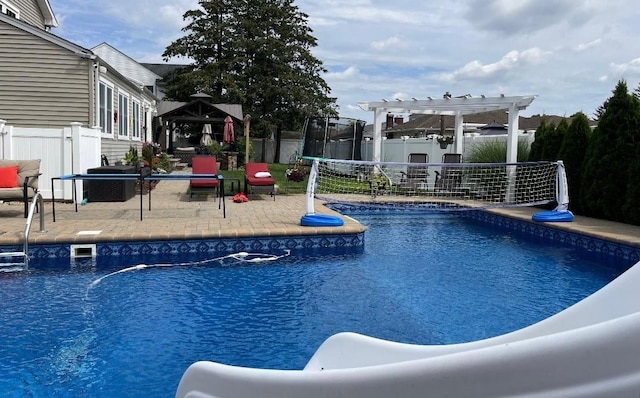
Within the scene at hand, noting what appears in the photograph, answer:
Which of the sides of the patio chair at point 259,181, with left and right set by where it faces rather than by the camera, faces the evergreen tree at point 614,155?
left

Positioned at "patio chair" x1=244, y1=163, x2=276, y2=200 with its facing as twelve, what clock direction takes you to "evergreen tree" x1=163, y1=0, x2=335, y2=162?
The evergreen tree is roughly at 6 o'clock from the patio chair.

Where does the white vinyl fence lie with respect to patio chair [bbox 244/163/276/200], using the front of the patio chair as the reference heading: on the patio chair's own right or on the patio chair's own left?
on the patio chair's own right

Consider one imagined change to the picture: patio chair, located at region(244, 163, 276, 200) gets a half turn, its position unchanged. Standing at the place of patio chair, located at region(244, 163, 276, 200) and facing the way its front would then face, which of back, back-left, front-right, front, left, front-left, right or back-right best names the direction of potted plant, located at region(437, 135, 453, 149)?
front-right

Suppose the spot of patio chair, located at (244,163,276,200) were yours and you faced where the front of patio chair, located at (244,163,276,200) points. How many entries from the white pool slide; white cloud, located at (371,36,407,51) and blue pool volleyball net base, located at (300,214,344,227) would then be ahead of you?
2

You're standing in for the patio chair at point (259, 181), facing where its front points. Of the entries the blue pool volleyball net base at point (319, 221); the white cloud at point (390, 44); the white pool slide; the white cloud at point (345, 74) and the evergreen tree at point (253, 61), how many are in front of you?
2

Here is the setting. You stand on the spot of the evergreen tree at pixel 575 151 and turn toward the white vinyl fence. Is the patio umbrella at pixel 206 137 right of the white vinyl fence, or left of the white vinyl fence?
right

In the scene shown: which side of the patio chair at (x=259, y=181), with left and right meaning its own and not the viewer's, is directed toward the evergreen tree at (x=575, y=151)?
left

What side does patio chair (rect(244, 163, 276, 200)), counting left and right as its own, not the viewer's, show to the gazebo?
back

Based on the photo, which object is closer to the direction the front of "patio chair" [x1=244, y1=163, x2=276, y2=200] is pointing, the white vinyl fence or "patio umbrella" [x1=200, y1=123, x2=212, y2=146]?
the white vinyl fence

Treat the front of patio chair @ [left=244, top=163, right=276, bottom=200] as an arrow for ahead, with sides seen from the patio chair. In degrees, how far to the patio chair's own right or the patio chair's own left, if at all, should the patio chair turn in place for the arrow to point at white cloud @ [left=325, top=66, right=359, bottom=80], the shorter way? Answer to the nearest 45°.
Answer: approximately 180°

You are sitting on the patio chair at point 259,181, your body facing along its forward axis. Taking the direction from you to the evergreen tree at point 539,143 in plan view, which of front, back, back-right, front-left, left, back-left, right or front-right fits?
left

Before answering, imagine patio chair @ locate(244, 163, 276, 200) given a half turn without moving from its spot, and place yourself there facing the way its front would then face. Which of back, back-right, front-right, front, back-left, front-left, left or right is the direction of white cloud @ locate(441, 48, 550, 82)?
front-right

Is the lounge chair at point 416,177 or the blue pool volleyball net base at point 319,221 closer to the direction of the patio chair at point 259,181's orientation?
the blue pool volleyball net base

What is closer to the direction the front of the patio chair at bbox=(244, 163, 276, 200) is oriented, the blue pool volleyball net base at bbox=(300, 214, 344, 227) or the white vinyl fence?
the blue pool volleyball net base

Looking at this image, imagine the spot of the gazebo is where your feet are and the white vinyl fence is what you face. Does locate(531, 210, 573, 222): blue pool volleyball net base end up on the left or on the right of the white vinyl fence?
left

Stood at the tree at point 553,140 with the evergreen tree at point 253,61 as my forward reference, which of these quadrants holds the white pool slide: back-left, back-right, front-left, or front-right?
back-left

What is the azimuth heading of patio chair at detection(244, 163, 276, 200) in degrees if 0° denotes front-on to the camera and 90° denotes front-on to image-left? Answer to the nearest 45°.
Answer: approximately 0°
